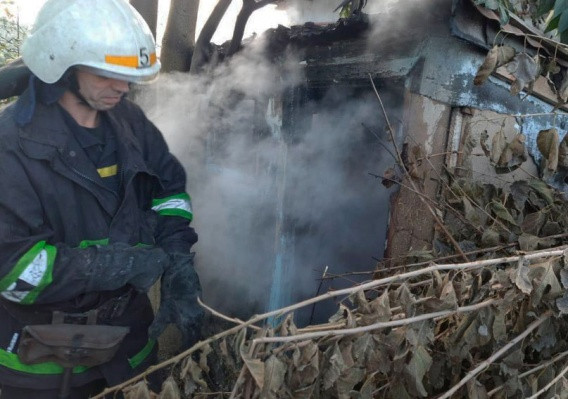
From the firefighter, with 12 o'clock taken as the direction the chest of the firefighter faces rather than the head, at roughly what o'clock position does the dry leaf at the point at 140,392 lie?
The dry leaf is roughly at 1 o'clock from the firefighter.

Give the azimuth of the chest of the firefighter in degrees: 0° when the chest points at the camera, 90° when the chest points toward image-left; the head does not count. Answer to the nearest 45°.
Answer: approximately 315°

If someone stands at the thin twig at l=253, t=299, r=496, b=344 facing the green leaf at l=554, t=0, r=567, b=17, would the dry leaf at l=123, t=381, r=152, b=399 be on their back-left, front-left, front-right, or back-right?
back-left

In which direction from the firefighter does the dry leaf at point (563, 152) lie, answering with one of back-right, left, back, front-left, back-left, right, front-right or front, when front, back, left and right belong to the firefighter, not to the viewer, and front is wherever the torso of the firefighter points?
front-left

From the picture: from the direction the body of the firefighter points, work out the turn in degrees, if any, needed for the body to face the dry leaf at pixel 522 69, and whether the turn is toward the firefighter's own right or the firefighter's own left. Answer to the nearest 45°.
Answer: approximately 45° to the firefighter's own left

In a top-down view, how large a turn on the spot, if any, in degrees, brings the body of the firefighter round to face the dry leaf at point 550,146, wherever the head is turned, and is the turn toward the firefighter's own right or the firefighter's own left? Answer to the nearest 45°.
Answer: approximately 45° to the firefighter's own left

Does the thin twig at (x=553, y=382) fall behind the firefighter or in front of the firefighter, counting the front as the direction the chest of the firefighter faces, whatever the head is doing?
in front

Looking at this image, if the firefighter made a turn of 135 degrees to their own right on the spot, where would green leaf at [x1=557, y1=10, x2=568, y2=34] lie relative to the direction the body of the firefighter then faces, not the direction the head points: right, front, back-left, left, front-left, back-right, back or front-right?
back

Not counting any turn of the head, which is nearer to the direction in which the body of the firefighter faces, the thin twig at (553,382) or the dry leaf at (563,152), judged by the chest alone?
the thin twig

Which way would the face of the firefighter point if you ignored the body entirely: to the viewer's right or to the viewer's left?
to the viewer's right

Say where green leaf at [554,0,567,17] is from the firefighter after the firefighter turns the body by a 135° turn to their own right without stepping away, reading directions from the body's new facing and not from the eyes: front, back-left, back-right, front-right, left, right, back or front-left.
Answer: back

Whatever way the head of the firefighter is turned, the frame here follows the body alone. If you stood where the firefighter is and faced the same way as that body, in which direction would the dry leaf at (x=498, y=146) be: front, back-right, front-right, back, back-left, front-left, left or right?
front-left

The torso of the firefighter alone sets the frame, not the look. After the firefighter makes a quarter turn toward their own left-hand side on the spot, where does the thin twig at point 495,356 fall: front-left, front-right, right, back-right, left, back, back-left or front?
right

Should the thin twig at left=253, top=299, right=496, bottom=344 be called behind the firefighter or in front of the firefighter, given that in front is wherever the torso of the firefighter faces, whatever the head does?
in front
